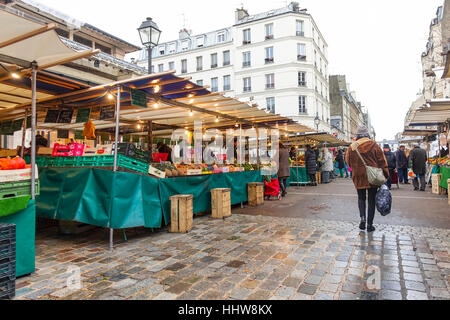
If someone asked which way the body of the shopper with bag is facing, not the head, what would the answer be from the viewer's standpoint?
away from the camera

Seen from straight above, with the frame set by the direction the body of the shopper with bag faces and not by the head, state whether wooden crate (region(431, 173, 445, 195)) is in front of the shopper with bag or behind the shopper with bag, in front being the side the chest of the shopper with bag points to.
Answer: in front

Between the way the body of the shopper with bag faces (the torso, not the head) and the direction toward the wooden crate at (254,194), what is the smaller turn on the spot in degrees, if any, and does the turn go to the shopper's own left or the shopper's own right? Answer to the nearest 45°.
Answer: approximately 45° to the shopper's own left

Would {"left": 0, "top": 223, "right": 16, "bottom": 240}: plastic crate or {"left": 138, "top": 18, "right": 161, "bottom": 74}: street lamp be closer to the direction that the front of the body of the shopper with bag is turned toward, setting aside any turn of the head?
the street lamp
